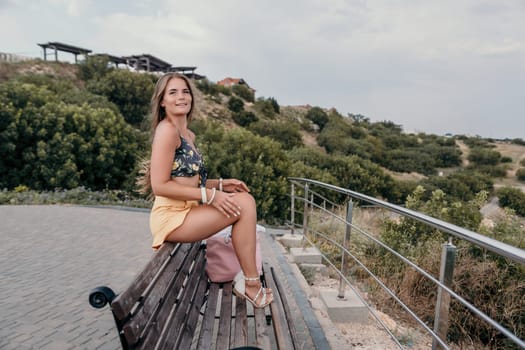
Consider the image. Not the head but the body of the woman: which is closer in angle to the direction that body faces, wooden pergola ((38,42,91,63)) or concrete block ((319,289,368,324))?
the concrete block

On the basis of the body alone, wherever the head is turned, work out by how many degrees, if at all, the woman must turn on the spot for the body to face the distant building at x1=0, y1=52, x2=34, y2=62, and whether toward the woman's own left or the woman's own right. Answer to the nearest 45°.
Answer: approximately 135° to the woman's own left

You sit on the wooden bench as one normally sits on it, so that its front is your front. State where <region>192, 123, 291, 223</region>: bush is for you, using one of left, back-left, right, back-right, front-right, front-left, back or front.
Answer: left

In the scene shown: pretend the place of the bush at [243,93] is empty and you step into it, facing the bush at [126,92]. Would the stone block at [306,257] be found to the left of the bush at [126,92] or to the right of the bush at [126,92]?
left

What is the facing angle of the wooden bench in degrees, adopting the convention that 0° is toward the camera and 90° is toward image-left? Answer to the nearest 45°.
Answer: approximately 270°

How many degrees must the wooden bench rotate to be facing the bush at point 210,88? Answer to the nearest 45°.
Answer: approximately 90° to its left

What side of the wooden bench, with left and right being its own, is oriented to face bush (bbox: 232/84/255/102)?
left
